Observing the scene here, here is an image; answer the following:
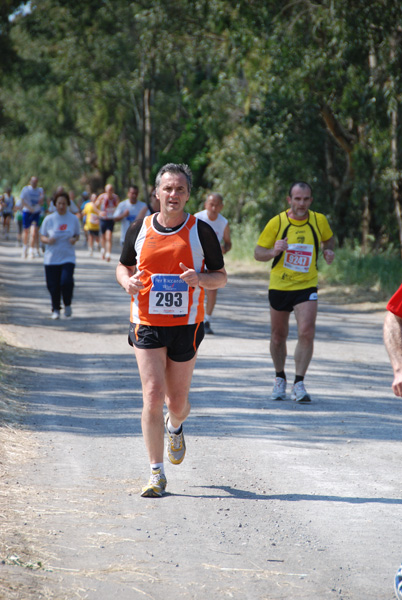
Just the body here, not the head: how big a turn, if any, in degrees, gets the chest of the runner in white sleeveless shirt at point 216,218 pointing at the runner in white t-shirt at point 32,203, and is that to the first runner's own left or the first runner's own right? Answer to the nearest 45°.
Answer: approximately 135° to the first runner's own right

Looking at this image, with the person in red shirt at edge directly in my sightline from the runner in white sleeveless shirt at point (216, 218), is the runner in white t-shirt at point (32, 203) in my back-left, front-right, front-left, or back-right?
back-right

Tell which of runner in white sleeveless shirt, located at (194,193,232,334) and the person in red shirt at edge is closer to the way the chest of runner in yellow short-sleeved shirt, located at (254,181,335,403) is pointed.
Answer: the person in red shirt at edge

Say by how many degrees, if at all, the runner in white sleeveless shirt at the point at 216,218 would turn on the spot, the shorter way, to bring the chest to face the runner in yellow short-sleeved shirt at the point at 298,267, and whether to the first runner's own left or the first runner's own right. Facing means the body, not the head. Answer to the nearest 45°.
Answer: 0° — they already face them

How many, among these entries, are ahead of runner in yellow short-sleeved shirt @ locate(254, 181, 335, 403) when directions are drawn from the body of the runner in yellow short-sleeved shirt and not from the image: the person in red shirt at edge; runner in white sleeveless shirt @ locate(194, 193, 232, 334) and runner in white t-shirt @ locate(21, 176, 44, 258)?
1

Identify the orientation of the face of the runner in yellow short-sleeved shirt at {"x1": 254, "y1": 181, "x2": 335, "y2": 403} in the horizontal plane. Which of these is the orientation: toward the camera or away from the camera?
toward the camera

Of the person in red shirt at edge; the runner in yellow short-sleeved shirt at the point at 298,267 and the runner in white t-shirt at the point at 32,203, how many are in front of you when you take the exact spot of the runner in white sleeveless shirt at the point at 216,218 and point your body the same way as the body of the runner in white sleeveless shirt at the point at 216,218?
2

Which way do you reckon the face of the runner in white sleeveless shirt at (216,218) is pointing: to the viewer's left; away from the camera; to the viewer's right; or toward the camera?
toward the camera

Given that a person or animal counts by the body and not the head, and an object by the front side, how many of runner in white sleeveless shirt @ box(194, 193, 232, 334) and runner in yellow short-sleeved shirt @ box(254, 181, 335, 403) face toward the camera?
2

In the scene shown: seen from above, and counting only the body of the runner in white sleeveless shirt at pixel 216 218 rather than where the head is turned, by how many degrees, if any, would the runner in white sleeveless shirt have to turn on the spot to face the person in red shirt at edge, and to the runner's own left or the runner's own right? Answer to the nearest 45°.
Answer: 0° — they already face them

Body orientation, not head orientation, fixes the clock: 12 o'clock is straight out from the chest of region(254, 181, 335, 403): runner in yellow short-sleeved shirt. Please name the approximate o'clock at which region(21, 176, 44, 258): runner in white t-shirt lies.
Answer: The runner in white t-shirt is roughly at 5 o'clock from the runner in yellow short-sleeved shirt.

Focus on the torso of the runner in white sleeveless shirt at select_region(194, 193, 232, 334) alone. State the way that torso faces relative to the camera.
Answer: toward the camera

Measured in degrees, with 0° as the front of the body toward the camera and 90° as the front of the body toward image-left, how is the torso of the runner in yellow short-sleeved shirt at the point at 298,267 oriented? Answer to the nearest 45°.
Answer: approximately 0°

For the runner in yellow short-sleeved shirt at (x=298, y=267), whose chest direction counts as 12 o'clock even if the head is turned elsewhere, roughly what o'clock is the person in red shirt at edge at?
The person in red shirt at edge is roughly at 12 o'clock from the runner in yellow short-sleeved shirt.
